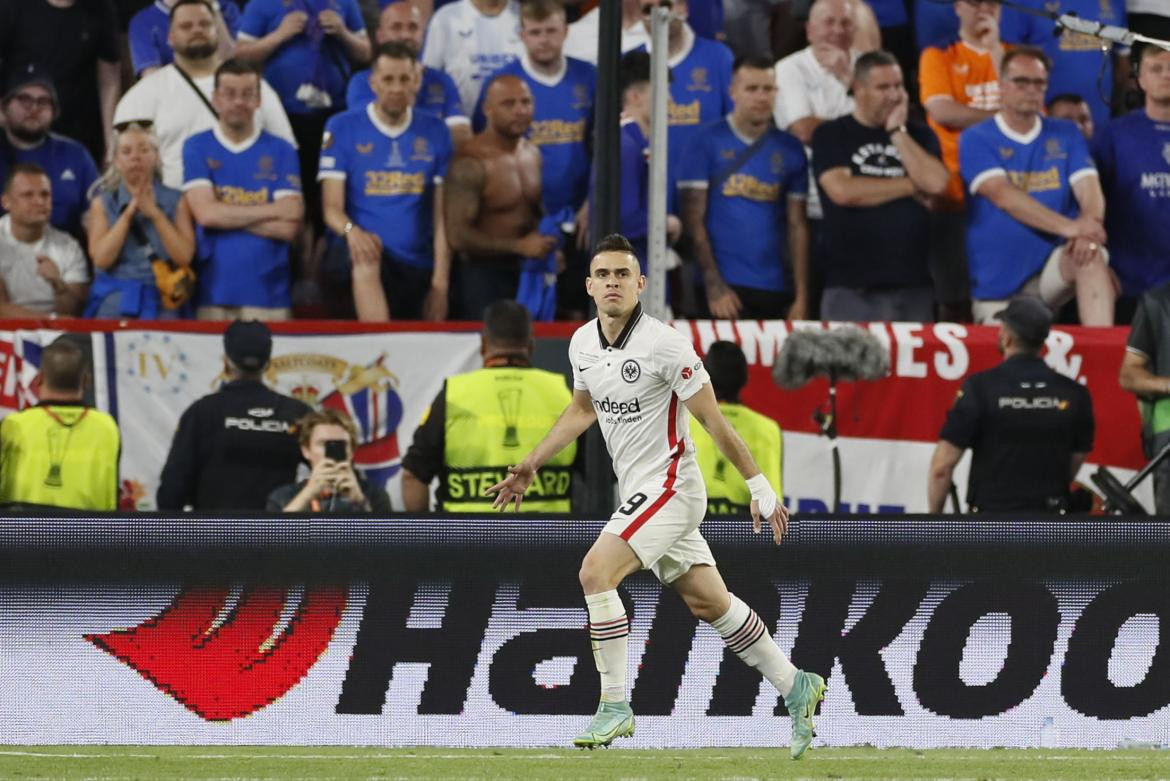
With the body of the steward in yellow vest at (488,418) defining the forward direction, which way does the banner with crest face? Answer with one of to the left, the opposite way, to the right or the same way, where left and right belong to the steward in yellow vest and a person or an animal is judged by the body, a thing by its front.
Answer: the opposite way

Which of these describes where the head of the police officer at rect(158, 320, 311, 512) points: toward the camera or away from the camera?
away from the camera

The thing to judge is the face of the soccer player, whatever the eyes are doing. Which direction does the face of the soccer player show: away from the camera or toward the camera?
toward the camera

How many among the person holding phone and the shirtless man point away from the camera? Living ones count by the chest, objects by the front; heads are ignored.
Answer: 0

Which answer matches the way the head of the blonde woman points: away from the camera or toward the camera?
toward the camera

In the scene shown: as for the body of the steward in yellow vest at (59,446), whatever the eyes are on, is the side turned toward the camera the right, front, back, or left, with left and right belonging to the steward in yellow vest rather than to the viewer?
back

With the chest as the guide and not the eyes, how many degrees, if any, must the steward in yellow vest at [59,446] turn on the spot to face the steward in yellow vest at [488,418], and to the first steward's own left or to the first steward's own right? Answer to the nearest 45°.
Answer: approximately 135° to the first steward's own right

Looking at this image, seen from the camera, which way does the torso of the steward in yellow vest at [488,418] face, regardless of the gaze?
away from the camera

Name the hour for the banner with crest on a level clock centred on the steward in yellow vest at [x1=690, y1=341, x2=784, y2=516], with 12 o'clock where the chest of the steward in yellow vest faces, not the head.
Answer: The banner with crest is roughly at 10 o'clock from the steward in yellow vest.

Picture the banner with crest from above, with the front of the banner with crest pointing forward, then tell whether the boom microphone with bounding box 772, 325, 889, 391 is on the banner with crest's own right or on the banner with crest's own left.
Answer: on the banner with crest's own left

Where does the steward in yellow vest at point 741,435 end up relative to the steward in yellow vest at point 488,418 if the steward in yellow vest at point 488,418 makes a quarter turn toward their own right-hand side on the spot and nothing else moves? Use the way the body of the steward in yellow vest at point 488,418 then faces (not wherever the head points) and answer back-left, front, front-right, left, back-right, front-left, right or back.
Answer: front

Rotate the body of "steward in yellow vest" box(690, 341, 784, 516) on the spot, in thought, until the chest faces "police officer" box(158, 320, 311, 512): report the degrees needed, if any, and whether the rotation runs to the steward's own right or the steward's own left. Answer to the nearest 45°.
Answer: approximately 90° to the steward's own left

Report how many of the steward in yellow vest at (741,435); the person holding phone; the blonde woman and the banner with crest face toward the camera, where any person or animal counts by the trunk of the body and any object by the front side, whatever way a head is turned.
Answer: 3

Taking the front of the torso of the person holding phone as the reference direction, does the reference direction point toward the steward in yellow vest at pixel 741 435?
no

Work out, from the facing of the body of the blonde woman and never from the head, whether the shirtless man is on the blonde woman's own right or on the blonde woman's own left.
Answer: on the blonde woman's own left

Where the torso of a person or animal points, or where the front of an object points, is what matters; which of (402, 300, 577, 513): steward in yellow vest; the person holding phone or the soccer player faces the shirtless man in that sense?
the steward in yellow vest

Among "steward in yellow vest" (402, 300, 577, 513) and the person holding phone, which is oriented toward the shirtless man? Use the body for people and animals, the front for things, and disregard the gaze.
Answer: the steward in yellow vest

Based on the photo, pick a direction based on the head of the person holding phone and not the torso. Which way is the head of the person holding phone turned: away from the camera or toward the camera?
toward the camera

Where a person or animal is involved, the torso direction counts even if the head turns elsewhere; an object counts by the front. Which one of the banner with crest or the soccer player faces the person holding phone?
the banner with crest

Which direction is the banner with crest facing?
toward the camera

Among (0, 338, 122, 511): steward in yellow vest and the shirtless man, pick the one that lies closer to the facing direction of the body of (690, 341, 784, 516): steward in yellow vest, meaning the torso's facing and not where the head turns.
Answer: the shirtless man
